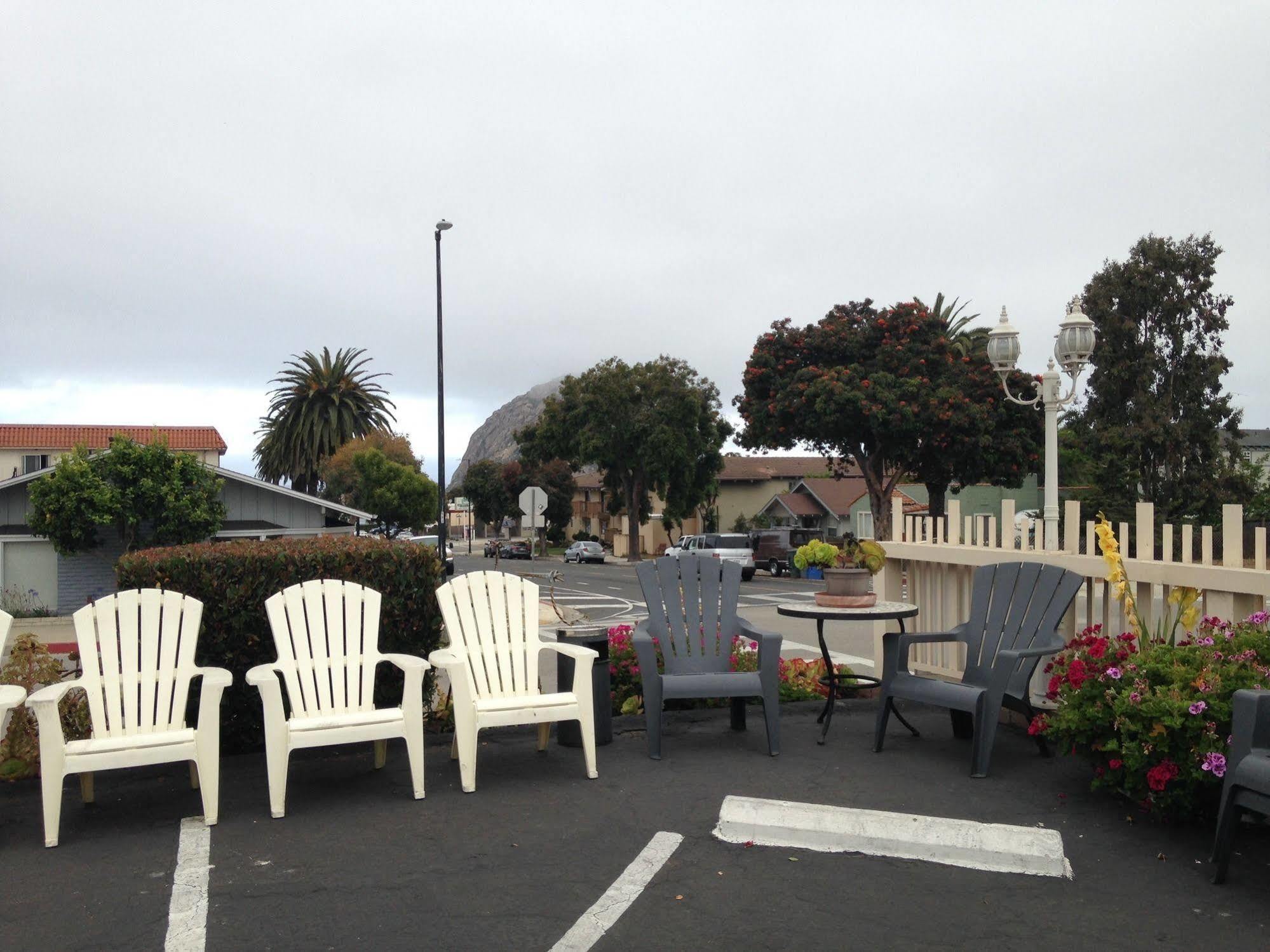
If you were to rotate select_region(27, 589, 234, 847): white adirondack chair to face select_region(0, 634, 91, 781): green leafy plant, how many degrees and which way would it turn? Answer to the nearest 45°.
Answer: approximately 135° to its right

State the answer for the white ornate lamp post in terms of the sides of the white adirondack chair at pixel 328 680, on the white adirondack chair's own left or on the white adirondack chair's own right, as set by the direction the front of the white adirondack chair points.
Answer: on the white adirondack chair's own left

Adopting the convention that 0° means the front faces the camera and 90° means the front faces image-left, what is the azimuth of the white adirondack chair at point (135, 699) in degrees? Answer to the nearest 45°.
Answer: approximately 0°

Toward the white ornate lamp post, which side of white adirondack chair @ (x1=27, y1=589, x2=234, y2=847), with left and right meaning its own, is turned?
left

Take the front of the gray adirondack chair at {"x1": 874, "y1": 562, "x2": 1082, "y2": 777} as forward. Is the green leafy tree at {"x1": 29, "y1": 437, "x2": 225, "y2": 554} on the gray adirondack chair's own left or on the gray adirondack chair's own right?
on the gray adirondack chair's own right

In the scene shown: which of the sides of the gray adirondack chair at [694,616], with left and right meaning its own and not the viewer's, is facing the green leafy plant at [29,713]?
right

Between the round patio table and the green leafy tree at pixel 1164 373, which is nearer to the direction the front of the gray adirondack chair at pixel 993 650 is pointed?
the round patio table

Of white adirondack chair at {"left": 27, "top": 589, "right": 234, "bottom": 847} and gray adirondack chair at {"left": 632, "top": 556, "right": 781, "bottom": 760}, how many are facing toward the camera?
2

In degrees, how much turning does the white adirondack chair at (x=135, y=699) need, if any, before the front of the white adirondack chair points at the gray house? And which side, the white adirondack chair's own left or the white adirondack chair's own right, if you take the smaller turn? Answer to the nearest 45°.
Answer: approximately 180°
